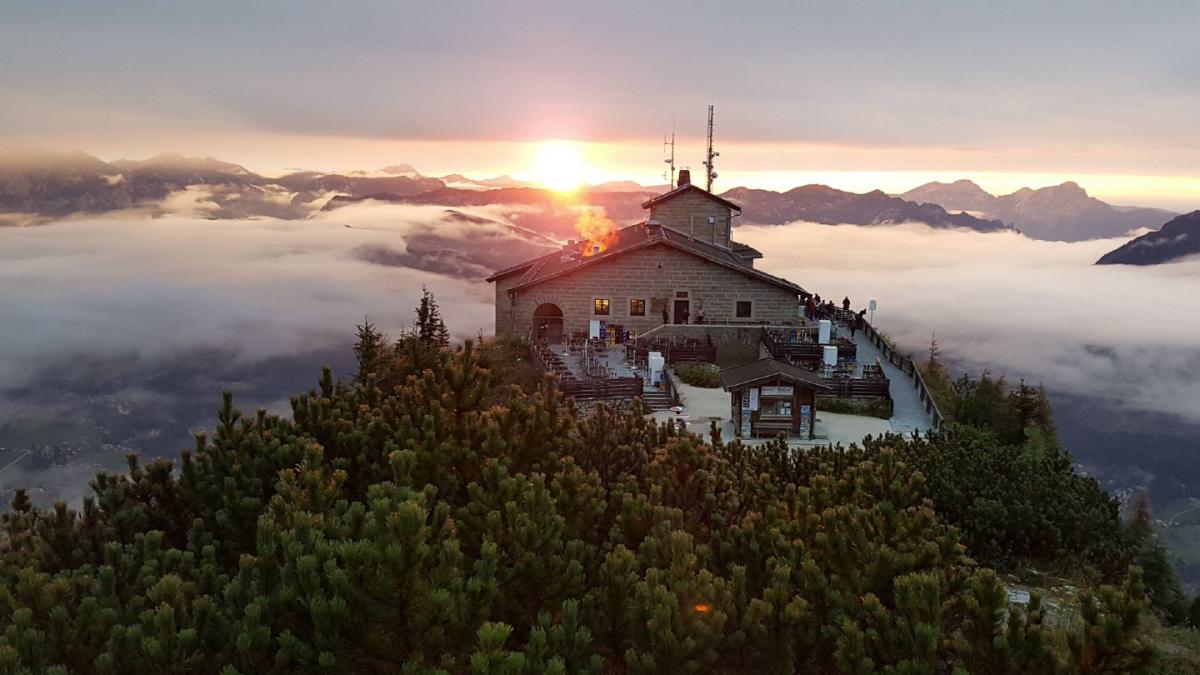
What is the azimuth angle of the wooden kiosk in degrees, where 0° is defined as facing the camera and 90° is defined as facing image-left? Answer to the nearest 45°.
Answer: approximately 0°

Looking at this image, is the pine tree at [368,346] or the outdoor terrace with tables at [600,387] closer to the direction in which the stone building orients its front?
the outdoor terrace with tables

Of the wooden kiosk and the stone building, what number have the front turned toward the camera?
2

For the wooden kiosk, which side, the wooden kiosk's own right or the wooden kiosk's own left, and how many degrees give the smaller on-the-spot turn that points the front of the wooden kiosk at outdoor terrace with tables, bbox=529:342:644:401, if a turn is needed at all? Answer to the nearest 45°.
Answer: approximately 135° to the wooden kiosk's own right

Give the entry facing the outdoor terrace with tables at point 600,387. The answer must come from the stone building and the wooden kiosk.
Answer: the stone building

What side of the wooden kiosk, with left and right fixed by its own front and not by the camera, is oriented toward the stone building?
back

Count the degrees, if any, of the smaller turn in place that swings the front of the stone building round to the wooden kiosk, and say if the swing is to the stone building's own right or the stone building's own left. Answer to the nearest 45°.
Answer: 0° — it already faces it

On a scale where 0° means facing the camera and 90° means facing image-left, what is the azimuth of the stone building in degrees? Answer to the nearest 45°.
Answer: approximately 0°

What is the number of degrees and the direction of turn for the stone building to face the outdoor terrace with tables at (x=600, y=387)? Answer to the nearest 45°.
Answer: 0° — it already faces it

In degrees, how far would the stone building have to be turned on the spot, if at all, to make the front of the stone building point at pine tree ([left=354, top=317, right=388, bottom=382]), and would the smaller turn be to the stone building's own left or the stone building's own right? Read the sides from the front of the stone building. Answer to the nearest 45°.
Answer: approximately 90° to the stone building's own right

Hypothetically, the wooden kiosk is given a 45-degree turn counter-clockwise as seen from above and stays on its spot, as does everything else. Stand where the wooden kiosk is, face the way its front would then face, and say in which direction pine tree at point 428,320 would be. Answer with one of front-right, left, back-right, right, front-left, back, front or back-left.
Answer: back
